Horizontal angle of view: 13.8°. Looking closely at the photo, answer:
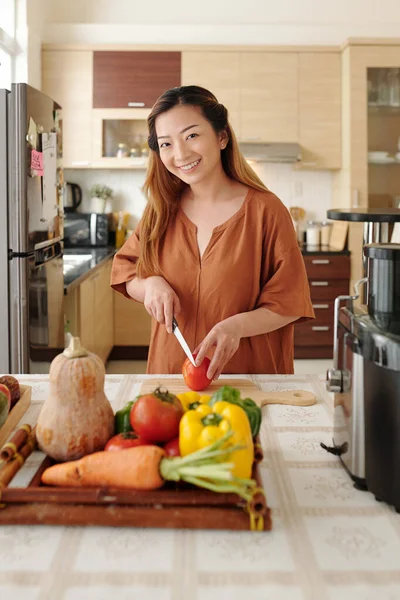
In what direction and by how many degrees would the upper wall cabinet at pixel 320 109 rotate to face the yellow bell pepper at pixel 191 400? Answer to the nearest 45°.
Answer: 0° — it already faces it

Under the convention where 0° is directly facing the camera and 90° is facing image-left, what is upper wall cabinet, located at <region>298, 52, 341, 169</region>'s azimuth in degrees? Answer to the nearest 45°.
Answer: approximately 0°

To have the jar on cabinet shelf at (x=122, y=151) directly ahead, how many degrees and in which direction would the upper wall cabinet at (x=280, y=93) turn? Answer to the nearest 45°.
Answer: approximately 90° to its right
